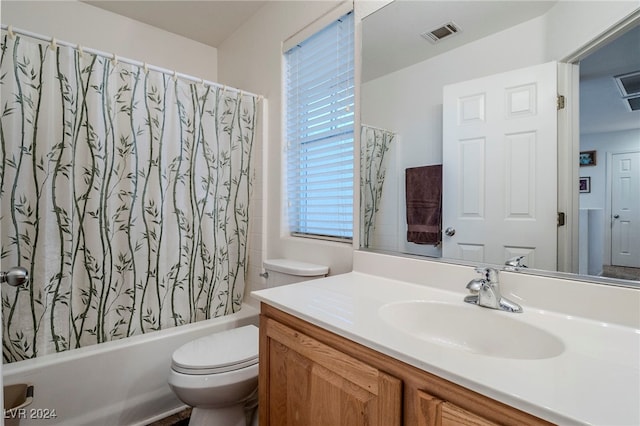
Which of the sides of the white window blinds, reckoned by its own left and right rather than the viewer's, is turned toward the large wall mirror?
left

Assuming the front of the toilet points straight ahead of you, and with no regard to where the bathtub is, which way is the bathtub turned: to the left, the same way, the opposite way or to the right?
to the left

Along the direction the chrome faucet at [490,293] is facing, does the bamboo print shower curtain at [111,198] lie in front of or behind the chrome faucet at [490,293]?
in front

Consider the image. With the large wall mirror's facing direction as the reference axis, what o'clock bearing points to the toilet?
The toilet is roughly at 1 o'clock from the large wall mirror.

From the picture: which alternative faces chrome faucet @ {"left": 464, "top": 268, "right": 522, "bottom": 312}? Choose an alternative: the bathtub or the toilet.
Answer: the bathtub

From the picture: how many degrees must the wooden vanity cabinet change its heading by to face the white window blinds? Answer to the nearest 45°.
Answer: approximately 135° to its right

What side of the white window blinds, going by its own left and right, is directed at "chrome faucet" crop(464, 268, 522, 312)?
left

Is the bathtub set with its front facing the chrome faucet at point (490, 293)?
yes

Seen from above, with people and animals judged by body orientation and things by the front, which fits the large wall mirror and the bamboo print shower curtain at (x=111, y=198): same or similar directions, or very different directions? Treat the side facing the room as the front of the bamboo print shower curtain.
very different directions

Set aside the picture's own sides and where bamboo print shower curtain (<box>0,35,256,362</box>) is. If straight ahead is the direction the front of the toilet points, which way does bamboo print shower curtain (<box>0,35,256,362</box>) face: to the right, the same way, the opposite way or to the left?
to the left

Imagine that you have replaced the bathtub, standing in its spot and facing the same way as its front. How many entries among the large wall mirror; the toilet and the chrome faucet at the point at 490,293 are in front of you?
3
